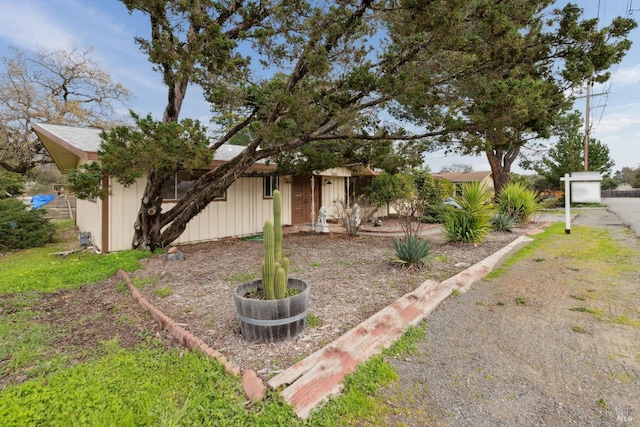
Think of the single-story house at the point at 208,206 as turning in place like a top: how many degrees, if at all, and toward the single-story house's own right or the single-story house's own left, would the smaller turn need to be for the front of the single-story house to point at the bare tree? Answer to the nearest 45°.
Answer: approximately 180°

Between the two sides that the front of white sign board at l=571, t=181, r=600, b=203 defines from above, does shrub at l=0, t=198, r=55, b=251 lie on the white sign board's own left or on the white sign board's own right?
on the white sign board's own right

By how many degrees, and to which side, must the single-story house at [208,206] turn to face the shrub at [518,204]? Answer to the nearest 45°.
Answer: approximately 45° to its left

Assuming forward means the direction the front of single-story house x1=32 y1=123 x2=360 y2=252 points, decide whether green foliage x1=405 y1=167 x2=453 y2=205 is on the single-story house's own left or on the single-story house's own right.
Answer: on the single-story house's own left

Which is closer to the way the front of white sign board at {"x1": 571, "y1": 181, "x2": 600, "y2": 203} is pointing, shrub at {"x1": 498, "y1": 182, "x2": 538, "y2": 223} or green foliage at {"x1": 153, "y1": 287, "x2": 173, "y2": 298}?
the green foliage

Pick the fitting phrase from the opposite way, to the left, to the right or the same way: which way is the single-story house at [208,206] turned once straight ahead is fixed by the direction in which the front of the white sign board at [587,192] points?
to the left

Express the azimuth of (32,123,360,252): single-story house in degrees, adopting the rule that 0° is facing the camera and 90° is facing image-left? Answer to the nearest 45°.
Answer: approximately 315°

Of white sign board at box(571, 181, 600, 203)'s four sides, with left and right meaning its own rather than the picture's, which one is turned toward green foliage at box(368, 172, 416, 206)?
right
